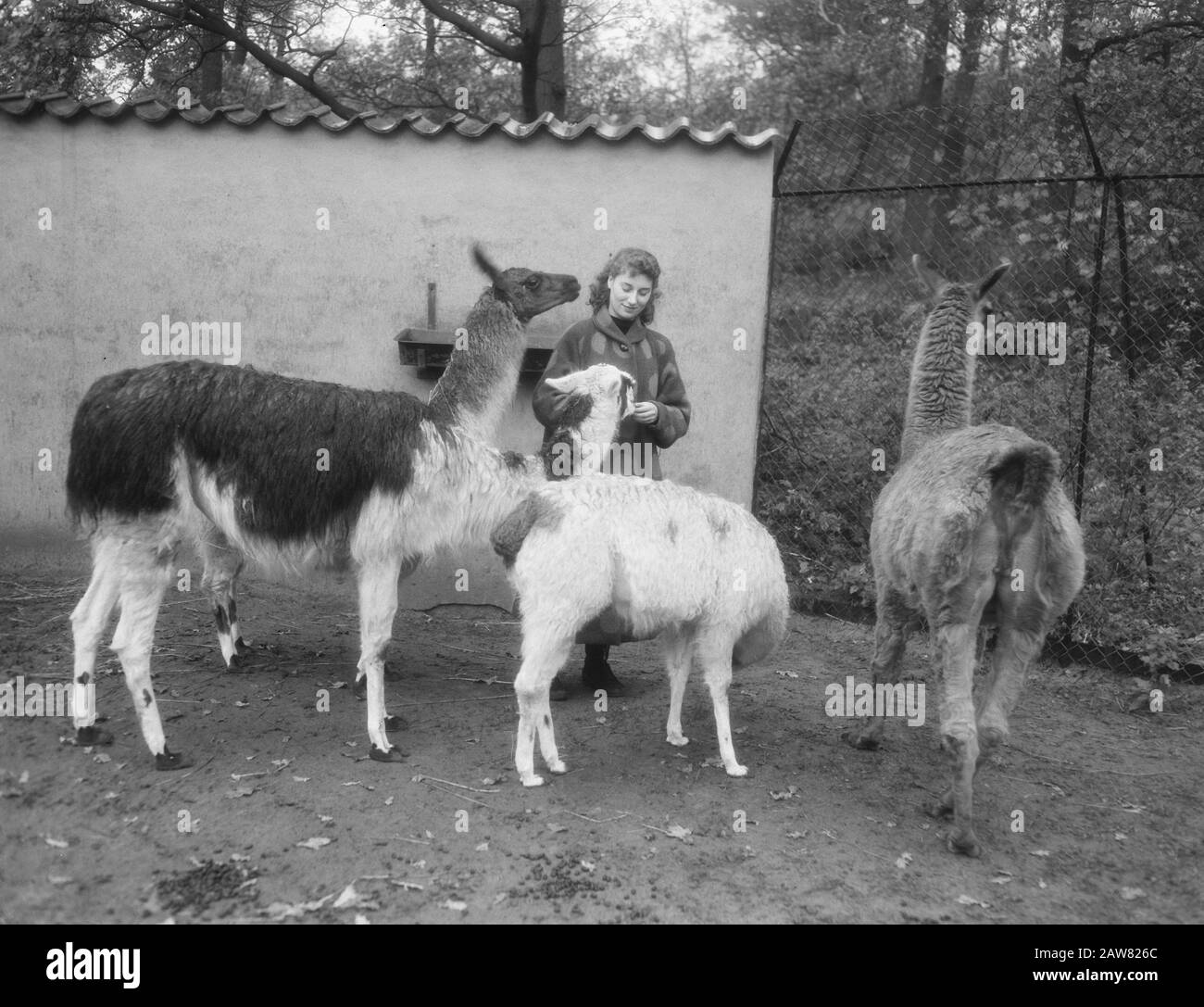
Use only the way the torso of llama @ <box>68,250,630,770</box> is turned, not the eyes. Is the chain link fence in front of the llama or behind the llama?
in front

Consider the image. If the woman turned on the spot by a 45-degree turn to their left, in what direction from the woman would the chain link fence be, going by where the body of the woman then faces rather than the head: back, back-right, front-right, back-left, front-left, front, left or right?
left

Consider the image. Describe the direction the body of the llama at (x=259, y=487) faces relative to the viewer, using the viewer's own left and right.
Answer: facing to the right of the viewer

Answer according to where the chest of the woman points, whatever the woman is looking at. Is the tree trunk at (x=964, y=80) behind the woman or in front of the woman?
behind

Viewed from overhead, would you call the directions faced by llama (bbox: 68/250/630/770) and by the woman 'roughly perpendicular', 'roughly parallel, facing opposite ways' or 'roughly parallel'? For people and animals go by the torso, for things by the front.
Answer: roughly perpendicular

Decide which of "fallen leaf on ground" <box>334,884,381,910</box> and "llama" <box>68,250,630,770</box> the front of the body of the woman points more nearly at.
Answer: the fallen leaf on ground

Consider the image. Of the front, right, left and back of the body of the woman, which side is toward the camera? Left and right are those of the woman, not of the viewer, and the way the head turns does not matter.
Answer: front

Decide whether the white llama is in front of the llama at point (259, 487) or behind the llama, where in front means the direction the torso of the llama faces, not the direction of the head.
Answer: in front

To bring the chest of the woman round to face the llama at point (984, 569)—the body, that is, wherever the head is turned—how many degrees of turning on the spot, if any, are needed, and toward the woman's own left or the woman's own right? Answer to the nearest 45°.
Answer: approximately 45° to the woman's own left

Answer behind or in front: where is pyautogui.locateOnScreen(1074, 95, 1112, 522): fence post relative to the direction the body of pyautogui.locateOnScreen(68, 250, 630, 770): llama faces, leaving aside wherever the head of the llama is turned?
in front
